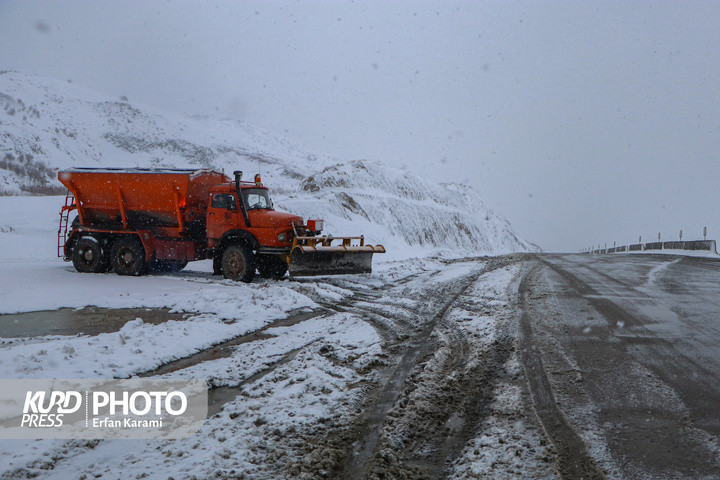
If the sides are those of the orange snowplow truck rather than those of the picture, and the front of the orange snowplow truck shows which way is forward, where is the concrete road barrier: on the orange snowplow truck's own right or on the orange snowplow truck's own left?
on the orange snowplow truck's own left

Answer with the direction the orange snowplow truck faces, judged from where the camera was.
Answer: facing the viewer and to the right of the viewer
